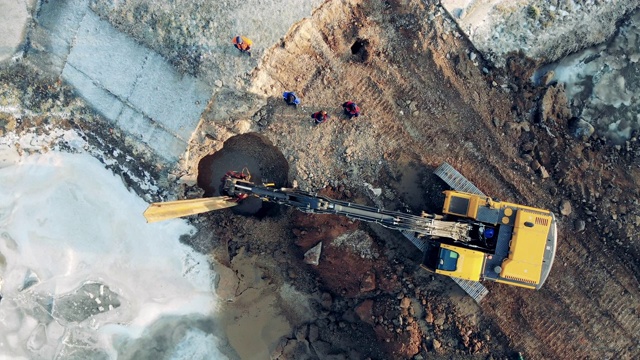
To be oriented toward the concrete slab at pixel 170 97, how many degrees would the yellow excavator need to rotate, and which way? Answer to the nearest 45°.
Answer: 0° — it already faces it

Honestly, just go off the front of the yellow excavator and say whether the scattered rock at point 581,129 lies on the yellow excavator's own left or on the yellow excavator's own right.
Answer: on the yellow excavator's own right

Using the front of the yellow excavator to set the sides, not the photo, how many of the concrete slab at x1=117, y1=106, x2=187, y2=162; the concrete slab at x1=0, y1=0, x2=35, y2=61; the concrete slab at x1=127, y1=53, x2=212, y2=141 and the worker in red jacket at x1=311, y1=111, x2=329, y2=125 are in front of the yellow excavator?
4

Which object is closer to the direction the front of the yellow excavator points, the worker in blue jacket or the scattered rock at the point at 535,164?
the worker in blue jacket

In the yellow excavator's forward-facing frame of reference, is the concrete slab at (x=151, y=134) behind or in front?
in front

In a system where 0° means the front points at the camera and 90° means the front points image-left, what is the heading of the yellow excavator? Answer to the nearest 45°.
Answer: approximately 90°

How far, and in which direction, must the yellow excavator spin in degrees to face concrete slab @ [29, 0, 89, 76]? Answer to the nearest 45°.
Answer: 0° — it already faces it

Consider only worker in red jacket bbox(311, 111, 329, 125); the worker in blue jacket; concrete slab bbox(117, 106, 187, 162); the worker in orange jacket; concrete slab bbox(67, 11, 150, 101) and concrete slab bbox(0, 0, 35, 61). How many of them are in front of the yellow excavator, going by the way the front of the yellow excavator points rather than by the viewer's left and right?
6

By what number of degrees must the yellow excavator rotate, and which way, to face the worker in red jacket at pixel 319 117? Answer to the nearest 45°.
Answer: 0° — it already faces them

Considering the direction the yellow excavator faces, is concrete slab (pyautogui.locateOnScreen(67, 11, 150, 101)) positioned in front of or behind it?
in front

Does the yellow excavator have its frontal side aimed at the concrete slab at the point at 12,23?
yes

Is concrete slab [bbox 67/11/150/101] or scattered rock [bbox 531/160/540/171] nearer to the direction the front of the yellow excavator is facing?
the concrete slab

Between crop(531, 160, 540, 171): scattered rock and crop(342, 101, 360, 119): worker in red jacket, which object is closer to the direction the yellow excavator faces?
the worker in red jacket
